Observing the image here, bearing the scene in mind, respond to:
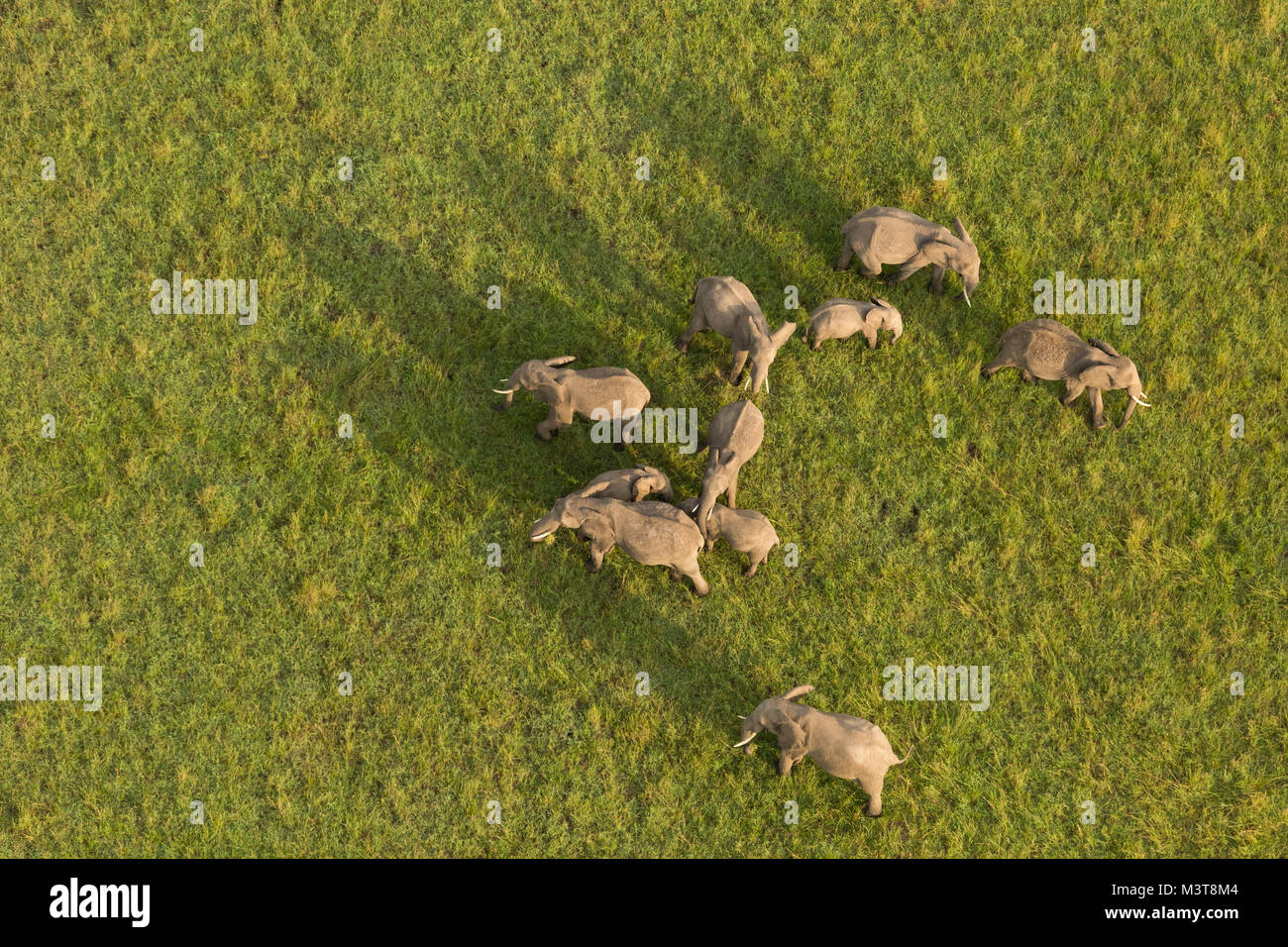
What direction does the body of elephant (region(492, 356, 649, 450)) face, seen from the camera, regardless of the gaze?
to the viewer's left

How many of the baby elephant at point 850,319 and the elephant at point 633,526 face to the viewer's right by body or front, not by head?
1

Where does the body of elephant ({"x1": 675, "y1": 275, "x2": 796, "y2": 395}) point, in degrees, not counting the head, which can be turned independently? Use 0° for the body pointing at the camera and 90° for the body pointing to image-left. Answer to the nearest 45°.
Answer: approximately 315°

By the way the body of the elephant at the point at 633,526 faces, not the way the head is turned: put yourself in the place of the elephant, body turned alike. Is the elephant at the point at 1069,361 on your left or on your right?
on your right

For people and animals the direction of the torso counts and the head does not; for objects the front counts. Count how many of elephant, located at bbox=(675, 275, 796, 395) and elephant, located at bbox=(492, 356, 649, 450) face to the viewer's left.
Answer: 1

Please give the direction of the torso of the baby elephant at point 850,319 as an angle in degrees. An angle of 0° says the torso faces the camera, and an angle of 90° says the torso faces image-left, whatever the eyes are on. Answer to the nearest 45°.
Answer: approximately 270°

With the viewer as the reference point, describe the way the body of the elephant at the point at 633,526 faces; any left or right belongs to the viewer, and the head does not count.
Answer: facing away from the viewer and to the left of the viewer
